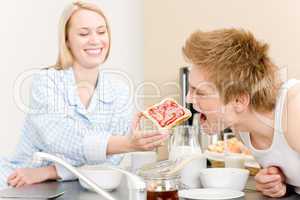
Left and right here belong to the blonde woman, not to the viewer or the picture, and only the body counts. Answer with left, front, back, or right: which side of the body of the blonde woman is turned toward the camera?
front

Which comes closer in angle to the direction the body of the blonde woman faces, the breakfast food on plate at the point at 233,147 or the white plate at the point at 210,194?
the white plate

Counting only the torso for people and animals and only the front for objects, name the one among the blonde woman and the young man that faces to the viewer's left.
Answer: the young man

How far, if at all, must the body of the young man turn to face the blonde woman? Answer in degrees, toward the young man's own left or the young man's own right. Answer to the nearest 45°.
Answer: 0° — they already face them

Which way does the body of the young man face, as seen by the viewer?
to the viewer's left

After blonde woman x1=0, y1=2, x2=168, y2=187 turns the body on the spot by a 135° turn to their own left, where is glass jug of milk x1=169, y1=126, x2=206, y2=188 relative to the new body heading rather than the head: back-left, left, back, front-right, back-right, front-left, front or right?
right

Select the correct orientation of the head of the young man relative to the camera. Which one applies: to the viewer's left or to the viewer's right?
to the viewer's left

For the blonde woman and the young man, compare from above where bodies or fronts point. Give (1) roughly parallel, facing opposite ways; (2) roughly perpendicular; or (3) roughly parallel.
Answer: roughly perpendicular

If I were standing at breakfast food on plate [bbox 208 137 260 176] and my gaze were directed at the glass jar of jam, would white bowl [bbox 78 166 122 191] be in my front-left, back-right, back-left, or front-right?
front-right

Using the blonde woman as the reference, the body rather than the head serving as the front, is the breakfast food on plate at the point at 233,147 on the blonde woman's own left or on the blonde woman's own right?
on the blonde woman's own left

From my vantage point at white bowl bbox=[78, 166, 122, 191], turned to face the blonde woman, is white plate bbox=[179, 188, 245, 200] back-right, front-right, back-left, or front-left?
back-right

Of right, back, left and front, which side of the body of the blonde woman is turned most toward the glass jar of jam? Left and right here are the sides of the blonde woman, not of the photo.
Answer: front

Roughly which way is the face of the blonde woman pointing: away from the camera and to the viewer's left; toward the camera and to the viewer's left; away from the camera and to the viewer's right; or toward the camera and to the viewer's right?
toward the camera and to the viewer's right

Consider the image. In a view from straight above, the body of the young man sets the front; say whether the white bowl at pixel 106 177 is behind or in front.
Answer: in front

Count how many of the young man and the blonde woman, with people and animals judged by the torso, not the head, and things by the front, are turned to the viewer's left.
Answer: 1

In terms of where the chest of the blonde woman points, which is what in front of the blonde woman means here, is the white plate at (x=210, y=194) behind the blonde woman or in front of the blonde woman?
in front

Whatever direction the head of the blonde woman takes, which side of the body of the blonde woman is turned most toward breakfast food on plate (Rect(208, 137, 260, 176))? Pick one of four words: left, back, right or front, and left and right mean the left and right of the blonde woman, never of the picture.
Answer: left
